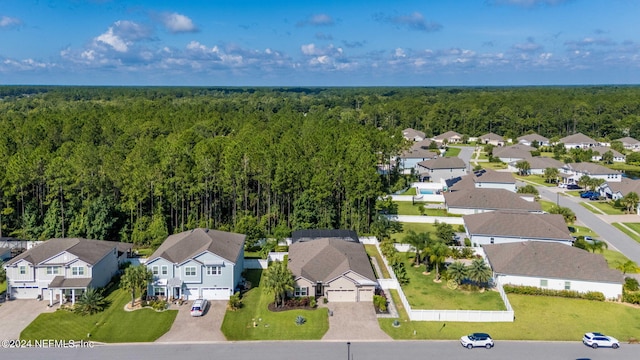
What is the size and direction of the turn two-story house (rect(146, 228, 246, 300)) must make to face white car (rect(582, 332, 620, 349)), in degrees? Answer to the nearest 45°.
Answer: approximately 45° to its left

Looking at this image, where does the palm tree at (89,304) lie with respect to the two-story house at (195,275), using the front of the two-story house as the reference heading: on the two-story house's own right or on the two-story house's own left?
on the two-story house's own right

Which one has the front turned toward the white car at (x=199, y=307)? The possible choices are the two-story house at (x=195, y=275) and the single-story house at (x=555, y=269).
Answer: the two-story house

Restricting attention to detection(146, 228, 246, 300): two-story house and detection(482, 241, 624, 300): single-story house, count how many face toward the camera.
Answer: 1

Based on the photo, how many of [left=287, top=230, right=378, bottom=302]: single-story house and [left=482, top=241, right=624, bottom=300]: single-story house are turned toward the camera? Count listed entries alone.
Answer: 1

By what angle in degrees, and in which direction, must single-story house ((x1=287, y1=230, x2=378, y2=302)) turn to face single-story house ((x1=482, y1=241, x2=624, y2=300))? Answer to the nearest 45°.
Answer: approximately 90° to its left
